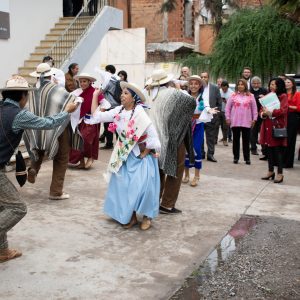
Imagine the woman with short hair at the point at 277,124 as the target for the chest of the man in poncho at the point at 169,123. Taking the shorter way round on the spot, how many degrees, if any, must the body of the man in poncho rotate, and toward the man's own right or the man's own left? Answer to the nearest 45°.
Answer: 0° — they already face them

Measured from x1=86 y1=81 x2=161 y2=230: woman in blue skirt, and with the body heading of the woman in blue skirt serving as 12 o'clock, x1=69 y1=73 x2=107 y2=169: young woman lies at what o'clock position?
The young woman is roughly at 4 o'clock from the woman in blue skirt.

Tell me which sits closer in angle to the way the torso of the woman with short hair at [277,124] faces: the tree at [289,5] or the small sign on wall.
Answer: the small sign on wall

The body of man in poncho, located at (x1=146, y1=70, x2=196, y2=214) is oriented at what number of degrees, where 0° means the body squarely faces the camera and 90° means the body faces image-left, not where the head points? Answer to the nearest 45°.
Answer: approximately 225°

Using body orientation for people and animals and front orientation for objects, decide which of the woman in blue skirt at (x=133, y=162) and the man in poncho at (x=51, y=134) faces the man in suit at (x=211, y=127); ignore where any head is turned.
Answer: the man in poncho

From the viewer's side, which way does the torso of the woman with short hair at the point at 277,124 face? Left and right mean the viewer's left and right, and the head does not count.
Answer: facing to the left of the viewer

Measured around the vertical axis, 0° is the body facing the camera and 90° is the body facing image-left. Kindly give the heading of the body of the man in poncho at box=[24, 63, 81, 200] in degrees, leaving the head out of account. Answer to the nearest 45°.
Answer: approximately 225°

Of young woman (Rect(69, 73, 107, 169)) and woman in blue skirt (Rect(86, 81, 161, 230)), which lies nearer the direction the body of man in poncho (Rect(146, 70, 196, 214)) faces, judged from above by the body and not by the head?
the young woman
